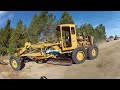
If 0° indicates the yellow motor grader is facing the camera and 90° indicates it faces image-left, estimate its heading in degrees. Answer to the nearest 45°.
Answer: approximately 45°
